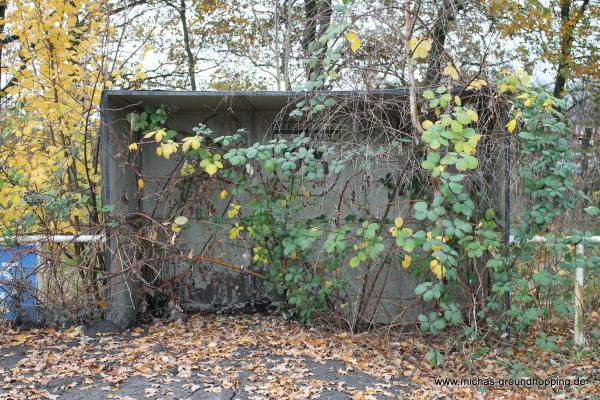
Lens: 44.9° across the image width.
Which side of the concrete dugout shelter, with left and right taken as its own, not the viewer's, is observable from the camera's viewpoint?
front

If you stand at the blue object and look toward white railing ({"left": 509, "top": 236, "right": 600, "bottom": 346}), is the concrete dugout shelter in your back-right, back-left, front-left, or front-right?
front-left

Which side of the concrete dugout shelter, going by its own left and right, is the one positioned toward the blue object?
right

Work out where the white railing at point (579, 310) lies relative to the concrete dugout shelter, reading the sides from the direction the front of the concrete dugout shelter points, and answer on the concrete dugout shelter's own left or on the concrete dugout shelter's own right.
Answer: on the concrete dugout shelter's own left

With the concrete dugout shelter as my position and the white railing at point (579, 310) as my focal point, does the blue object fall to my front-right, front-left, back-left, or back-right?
back-right

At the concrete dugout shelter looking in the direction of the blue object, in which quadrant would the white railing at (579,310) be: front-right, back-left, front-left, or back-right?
back-left

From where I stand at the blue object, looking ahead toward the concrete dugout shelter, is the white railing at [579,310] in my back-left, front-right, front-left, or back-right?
front-right
